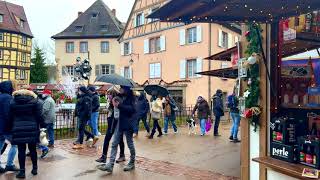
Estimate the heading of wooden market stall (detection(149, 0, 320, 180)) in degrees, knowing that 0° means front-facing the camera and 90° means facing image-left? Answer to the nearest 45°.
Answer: approximately 45°

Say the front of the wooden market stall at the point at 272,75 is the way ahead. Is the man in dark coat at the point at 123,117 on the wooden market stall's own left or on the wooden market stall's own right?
on the wooden market stall's own right

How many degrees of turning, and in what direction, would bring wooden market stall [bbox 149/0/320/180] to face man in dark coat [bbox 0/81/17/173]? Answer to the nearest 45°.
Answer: approximately 45° to its right

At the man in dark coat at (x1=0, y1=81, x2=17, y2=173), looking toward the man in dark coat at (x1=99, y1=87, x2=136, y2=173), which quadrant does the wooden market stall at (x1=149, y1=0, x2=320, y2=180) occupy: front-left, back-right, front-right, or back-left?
front-right

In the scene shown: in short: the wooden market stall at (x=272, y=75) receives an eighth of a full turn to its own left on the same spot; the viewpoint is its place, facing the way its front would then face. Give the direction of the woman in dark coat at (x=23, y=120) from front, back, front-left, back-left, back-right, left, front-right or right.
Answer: right
